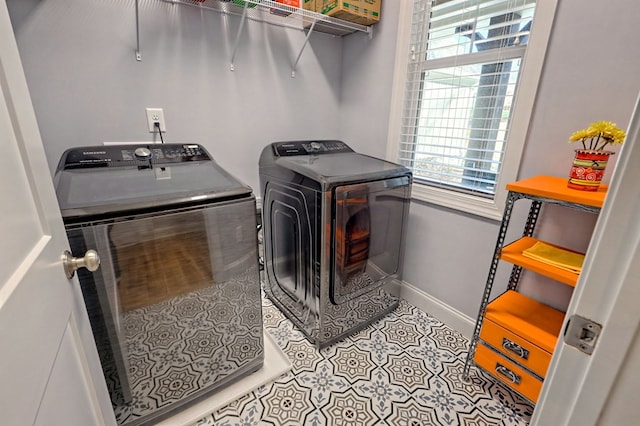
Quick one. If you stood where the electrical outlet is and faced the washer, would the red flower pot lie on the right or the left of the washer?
left

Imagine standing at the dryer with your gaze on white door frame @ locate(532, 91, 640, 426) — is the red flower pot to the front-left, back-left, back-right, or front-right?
front-left

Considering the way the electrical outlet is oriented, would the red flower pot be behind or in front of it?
in front

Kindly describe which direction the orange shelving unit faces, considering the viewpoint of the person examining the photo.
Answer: facing the viewer and to the left of the viewer

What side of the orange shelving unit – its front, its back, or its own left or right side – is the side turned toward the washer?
front

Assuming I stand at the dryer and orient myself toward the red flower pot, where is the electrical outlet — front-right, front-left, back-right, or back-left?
back-right

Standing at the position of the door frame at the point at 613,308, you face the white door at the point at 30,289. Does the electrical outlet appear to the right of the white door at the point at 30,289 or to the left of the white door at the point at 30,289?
right

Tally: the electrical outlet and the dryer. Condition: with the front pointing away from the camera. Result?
0

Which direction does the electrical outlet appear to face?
toward the camera

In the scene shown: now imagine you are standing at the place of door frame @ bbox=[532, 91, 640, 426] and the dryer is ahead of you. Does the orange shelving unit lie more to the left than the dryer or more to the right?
right

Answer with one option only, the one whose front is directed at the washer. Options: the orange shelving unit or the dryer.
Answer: the orange shelving unit

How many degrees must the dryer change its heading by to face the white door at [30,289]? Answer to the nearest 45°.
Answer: approximately 90° to its right

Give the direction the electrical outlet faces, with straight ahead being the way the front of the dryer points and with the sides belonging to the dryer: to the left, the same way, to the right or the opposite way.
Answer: the same way

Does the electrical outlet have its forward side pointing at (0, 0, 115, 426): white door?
yes

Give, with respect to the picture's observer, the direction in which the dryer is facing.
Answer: facing the viewer and to the right of the viewer

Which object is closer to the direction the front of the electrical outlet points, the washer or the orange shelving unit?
the washer
